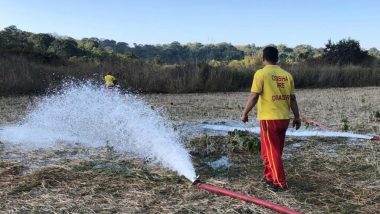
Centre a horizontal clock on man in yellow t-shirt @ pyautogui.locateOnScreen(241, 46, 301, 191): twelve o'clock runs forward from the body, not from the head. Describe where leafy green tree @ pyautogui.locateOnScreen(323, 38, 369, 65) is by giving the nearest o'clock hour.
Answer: The leafy green tree is roughly at 2 o'clock from the man in yellow t-shirt.

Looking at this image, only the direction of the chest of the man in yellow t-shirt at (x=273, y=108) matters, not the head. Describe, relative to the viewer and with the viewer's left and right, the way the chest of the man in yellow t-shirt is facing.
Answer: facing away from the viewer and to the left of the viewer

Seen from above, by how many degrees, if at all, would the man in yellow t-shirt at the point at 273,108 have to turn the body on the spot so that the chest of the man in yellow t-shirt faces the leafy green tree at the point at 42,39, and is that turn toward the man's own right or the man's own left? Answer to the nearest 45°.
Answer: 0° — they already face it
